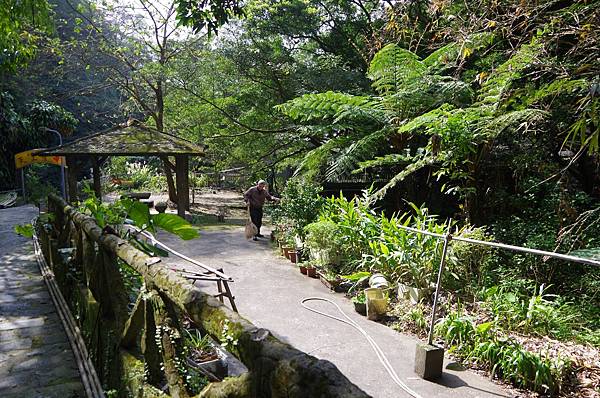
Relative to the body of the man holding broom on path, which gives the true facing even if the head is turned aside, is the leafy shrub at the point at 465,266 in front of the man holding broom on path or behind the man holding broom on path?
in front

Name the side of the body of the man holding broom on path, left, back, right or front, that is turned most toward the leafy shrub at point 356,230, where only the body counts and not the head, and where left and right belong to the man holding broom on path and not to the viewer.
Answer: front

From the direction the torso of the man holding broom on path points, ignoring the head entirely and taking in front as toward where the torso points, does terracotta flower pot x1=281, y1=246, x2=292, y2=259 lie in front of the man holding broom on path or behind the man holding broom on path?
in front

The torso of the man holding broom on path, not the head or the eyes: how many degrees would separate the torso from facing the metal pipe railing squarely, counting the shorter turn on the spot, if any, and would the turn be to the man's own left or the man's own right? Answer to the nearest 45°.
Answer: approximately 45° to the man's own right

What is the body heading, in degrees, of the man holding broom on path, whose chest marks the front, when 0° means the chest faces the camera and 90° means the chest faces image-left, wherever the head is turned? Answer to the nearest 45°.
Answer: approximately 315°

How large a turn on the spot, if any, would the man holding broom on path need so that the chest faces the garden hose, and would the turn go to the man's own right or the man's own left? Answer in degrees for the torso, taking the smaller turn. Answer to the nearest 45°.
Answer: approximately 45° to the man's own right

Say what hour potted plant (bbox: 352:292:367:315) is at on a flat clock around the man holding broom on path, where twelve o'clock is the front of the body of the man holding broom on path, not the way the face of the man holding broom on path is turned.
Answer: The potted plant is roughly at 1 o'clock from the man holding broom on path.
